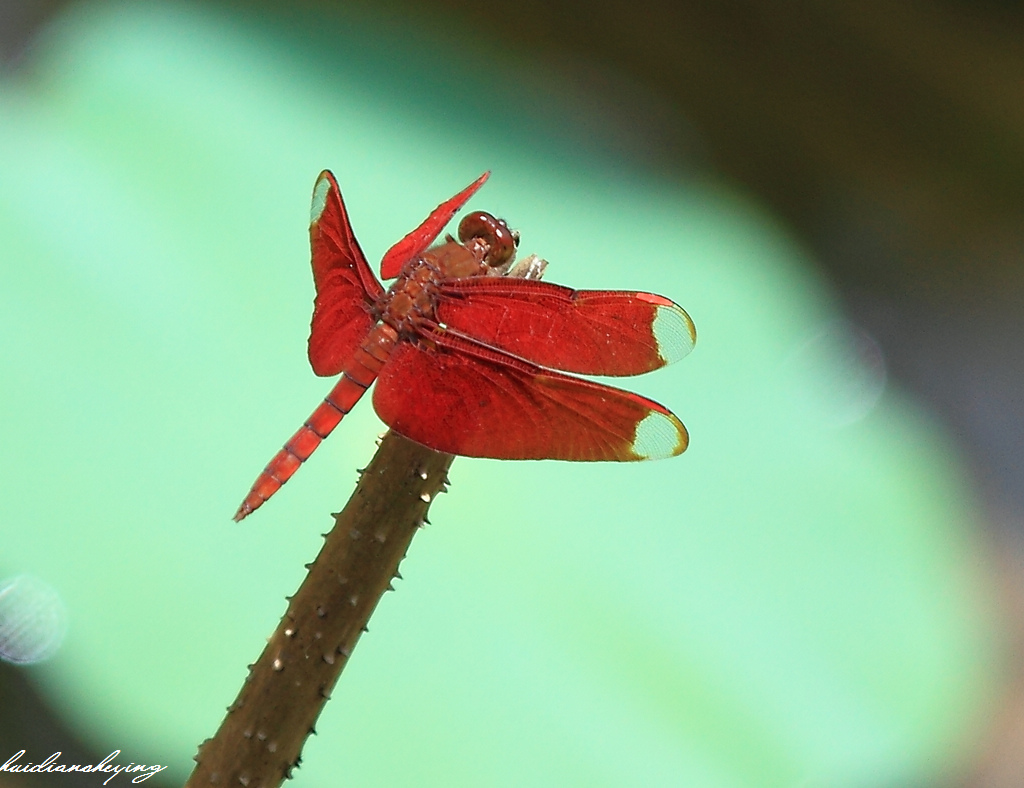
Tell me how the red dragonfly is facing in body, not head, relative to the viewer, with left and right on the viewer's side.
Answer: facing away from the viewer and to the right of the viewer
